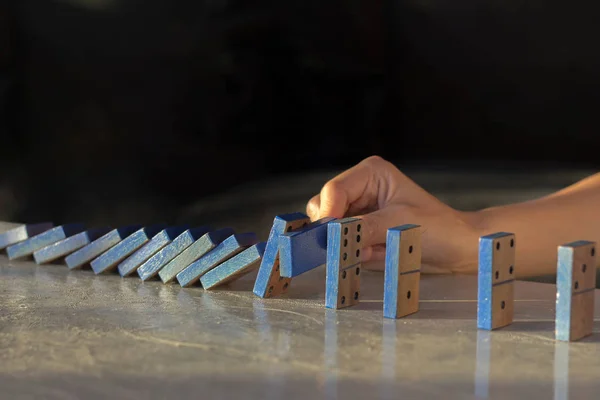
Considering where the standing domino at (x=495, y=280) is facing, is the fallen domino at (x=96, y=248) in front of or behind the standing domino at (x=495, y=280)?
behind

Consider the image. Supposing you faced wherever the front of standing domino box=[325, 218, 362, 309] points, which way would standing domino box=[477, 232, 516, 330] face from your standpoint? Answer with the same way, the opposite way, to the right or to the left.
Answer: the same way

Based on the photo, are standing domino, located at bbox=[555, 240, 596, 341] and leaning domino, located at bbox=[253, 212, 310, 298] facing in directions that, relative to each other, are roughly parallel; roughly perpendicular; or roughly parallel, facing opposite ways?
roughly parallel

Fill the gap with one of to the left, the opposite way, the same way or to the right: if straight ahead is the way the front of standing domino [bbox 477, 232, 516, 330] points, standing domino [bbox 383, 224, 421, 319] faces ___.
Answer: the same way

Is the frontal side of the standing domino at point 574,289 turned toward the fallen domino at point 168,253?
no

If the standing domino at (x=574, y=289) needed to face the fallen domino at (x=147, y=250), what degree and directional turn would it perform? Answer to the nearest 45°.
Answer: approximately 135° to its right

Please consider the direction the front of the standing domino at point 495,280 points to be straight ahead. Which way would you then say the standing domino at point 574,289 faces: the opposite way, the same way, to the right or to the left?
the same way

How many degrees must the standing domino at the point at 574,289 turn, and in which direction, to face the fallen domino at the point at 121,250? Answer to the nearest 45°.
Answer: approximately 135° to its right

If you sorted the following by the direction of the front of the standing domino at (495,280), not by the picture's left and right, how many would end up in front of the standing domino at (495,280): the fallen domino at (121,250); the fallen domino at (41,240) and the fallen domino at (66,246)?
0

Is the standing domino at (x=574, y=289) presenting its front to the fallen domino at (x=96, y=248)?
no

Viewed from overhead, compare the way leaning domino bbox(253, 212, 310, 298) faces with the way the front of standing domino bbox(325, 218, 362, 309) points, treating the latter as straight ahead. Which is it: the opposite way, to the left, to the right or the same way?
the same way

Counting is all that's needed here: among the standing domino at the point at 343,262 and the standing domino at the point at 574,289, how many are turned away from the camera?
0

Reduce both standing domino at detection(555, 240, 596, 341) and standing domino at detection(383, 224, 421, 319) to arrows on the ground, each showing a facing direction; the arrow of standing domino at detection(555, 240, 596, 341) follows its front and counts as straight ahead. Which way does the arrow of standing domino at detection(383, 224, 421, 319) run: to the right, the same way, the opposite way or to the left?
the same way

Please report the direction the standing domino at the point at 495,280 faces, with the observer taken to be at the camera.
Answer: facing the viewer and to the right of the viewer

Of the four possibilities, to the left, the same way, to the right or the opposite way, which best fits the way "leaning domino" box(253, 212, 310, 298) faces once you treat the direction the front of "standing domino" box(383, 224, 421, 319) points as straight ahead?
the same way
